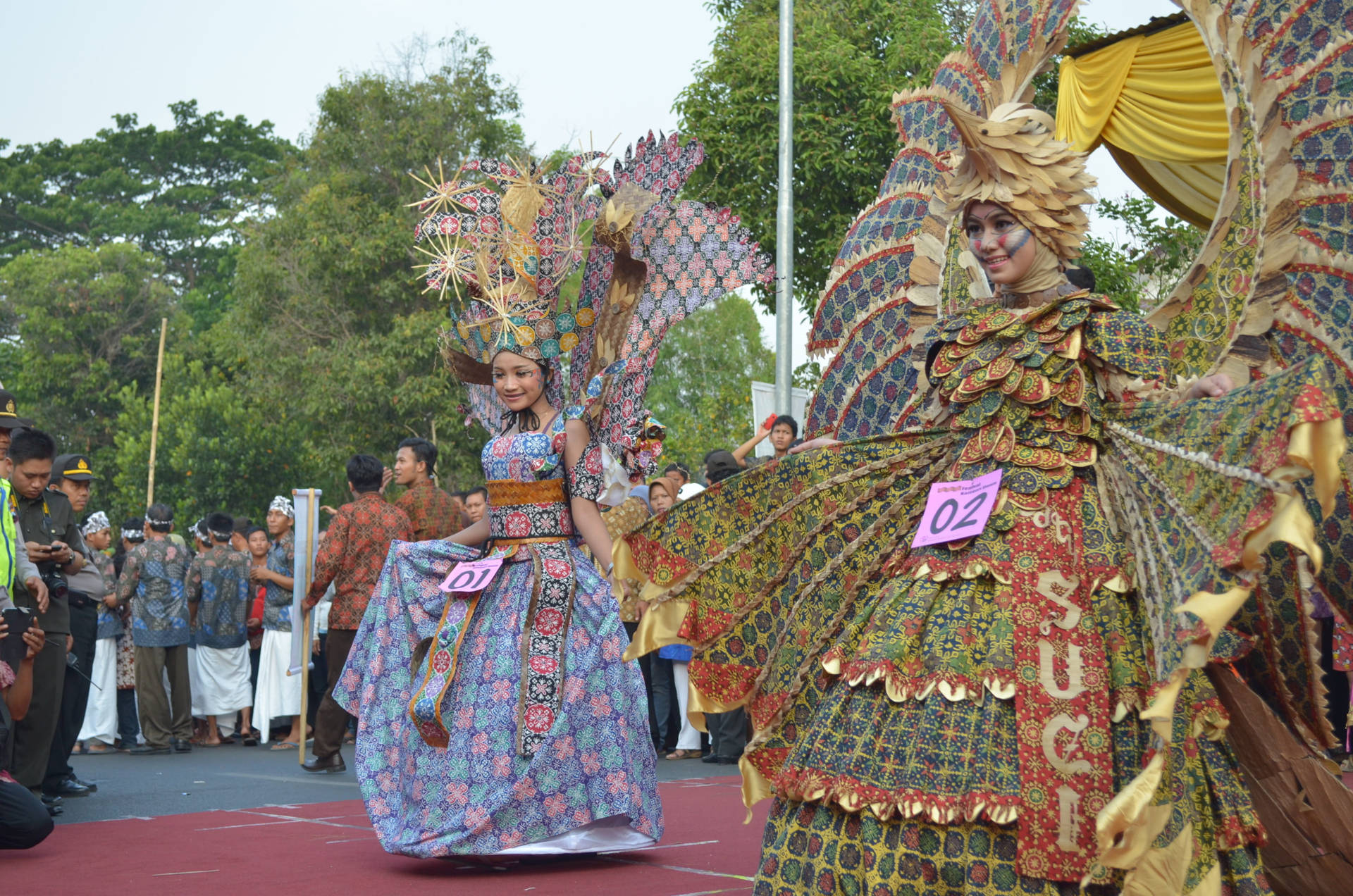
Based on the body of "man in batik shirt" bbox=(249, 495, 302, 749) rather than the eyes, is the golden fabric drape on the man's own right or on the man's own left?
on the man's own left

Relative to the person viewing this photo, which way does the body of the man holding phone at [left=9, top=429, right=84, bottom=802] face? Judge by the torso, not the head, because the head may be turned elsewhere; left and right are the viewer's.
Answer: facing the viewer and to the right of the viewer

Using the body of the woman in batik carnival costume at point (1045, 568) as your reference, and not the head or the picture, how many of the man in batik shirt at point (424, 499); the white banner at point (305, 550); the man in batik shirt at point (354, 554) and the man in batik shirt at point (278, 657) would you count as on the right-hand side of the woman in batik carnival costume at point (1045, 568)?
4

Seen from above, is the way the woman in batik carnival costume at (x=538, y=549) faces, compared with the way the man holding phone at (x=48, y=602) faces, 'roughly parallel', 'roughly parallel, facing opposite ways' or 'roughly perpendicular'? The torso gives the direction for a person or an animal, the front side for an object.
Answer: roughly perpendicular

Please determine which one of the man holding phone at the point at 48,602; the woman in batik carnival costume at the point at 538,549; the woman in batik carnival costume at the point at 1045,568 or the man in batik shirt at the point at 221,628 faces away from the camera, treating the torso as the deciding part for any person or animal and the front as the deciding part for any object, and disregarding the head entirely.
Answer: the man in batik shirt

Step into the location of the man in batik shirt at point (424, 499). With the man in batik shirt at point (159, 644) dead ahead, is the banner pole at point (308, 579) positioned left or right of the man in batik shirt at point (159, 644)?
left

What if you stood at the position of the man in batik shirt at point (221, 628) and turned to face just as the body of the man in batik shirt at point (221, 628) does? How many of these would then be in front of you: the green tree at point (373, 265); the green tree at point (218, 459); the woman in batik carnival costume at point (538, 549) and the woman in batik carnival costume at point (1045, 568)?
2

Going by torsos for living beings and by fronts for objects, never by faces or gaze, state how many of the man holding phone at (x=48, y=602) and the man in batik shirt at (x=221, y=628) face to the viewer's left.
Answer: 0
